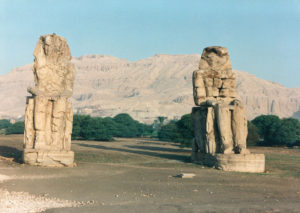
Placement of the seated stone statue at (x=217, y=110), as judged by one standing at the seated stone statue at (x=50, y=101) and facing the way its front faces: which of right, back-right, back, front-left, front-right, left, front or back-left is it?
left

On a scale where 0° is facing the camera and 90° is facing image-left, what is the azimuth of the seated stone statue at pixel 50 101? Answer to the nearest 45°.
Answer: approximately 0°
